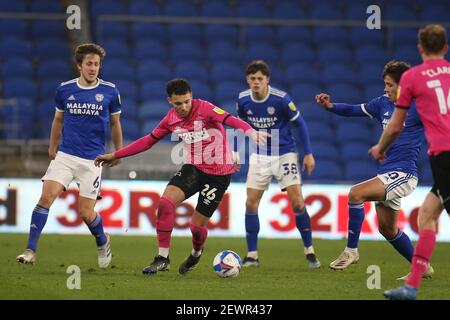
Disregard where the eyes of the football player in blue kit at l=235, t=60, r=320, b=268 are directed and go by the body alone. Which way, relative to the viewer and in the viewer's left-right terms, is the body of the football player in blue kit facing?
facing the viewer

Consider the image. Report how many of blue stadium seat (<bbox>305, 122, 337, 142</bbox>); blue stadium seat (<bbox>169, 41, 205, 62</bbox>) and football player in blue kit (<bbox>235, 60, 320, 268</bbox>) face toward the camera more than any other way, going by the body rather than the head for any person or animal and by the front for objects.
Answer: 3

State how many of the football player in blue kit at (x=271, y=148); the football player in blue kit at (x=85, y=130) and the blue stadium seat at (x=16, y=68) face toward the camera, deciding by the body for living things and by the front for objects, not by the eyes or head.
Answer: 3

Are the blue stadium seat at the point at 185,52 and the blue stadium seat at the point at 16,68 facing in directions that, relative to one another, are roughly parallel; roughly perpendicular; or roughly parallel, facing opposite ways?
roughly parallel

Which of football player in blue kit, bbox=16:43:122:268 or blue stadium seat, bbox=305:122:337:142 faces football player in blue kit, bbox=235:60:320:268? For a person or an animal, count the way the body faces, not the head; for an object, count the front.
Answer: the blue stadium seat

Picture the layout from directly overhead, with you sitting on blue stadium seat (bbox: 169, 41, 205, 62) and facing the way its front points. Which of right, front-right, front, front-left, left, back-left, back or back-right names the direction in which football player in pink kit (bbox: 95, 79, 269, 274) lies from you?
front

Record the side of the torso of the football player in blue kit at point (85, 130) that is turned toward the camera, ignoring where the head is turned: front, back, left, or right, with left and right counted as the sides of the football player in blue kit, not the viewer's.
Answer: front

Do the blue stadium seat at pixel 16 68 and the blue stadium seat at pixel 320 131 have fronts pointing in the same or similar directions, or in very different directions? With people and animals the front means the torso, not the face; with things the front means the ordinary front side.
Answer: same or similar directions

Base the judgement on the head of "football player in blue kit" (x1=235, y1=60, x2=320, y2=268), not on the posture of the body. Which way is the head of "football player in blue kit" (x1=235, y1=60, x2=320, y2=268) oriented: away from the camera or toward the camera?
toward the camera

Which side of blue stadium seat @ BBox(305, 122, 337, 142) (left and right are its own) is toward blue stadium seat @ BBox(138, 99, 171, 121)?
right

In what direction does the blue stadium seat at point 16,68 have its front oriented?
toward the camera

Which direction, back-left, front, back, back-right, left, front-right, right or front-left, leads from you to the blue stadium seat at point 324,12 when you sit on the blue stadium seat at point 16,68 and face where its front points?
left

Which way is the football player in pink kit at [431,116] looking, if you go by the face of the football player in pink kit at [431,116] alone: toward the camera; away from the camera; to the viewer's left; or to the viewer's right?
away from the camera

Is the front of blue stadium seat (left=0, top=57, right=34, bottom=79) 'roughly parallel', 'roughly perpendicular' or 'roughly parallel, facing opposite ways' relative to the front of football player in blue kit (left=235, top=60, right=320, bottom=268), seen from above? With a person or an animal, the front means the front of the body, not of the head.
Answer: roughly parallel

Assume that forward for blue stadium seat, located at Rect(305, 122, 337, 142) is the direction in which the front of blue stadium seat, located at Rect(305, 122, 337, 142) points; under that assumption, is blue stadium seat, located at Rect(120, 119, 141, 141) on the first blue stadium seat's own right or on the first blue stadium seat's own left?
on the first blue stadium seat's own right

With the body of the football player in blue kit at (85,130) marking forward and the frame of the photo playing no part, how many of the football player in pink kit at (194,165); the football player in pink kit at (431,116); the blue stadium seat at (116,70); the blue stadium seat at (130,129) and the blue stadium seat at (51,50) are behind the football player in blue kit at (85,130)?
3
